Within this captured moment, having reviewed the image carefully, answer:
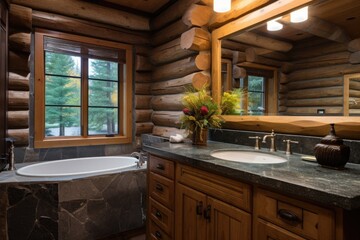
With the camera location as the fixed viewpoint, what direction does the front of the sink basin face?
facing the viewer and to the left of the viewer

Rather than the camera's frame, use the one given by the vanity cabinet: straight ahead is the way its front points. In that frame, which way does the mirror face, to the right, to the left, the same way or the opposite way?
the same way

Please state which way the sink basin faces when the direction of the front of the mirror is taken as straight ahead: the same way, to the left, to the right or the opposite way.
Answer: the same way

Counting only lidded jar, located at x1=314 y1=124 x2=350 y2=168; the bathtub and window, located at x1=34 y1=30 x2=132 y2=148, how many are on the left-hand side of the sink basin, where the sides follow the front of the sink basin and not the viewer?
1

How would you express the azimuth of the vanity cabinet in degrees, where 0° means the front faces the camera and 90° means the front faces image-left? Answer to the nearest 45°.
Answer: approximately 45°

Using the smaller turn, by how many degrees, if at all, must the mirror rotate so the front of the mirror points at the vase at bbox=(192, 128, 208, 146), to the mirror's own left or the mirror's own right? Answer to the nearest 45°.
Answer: approximately 45° to the mirror's own right

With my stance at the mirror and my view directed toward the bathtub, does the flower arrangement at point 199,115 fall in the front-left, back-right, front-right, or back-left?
front-right

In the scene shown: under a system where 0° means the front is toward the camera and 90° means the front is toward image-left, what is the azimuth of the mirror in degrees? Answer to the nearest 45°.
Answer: approximately 45°

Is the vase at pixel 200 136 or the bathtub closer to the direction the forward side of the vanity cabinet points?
the bathtub

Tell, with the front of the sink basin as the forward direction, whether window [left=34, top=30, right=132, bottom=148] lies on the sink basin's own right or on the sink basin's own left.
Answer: on the sink basin's own right
